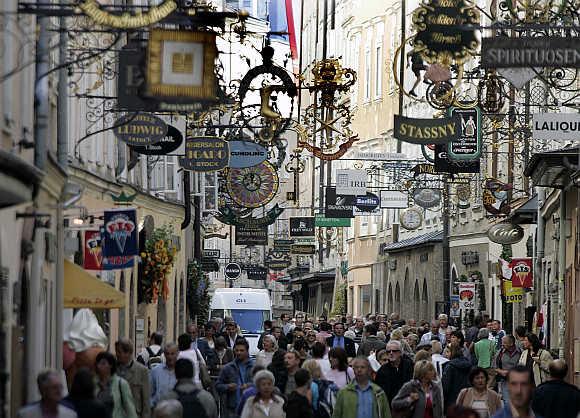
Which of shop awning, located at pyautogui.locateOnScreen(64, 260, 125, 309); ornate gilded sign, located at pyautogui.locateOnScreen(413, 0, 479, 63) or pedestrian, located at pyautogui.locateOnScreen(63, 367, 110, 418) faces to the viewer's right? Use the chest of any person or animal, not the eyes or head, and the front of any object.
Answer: the shop awning

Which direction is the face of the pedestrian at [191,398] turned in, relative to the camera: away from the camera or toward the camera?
away from the camera

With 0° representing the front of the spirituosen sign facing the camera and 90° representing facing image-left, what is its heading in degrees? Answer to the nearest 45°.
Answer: approximately 0°

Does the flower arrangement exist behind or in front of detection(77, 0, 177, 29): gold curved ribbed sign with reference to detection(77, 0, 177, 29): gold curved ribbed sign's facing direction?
behind

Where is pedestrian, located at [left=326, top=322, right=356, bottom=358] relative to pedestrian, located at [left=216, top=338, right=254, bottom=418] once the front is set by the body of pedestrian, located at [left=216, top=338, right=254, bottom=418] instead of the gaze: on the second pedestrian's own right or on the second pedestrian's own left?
on the second pedestrian's own left

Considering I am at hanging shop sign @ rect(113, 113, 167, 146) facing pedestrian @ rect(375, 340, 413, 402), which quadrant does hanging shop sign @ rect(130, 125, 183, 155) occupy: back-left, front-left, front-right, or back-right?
back-left

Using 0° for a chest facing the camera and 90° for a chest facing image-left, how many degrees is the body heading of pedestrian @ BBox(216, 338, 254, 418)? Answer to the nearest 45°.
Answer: approximately 315°

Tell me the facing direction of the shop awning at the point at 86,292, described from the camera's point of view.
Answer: facing to the right of the viewer

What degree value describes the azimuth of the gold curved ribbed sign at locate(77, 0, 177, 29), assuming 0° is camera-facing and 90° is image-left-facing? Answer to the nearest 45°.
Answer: approximately 0°
